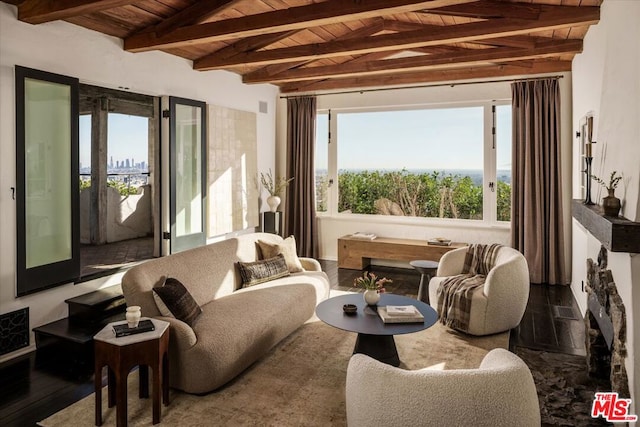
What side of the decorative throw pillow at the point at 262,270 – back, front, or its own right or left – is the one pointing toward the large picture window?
left

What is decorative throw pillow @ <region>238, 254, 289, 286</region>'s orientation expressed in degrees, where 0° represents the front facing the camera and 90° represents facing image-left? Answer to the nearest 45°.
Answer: approximately 315°

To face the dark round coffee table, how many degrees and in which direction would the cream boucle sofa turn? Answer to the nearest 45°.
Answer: approximately 45° to its left

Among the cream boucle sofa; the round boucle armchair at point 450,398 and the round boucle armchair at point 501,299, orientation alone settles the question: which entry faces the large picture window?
the round boucle armchair at point 450,398

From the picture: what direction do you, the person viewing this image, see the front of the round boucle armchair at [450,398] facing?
facing away from the viewer

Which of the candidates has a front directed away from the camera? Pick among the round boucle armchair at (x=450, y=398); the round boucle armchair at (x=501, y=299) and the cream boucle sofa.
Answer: the round boucle armchair at (x=450, y=398)

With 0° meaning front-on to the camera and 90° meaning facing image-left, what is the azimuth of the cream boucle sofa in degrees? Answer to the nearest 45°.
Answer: approximately 315°

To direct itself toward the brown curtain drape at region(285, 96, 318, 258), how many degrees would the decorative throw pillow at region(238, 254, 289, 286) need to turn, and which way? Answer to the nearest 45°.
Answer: approximately 135° to its left

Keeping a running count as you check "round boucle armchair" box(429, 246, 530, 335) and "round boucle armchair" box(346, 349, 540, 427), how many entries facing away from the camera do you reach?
1
